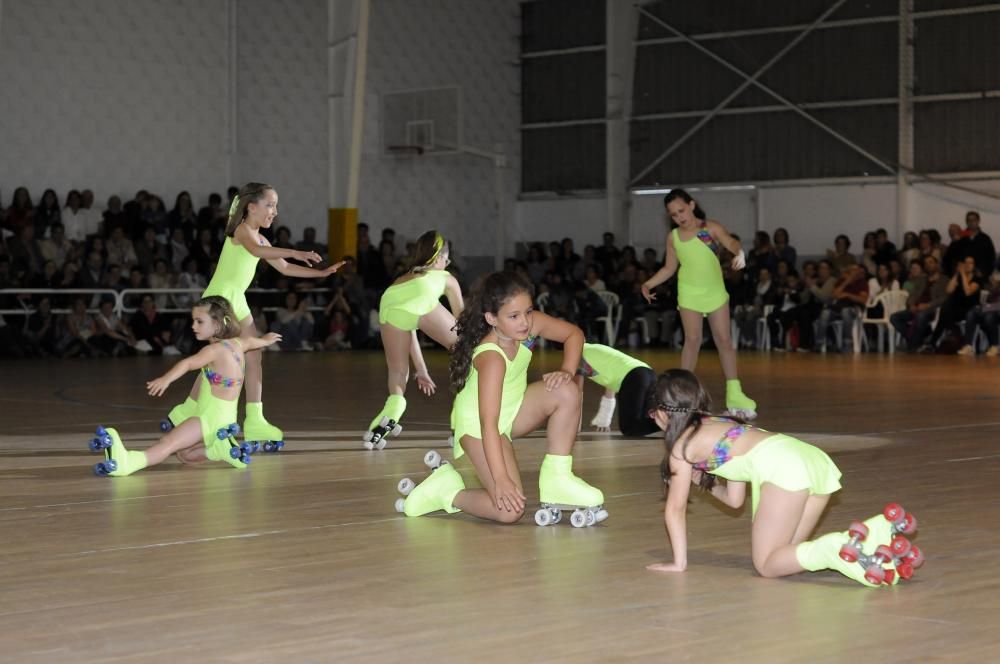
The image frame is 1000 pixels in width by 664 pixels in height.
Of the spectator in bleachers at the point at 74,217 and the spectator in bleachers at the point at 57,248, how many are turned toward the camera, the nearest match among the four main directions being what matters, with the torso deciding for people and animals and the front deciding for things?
2

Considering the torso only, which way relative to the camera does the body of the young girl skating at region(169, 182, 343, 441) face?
to the viewer's right

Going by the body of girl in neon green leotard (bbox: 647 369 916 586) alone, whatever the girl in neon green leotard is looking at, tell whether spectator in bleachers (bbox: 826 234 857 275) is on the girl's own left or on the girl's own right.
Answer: on the girl's own right

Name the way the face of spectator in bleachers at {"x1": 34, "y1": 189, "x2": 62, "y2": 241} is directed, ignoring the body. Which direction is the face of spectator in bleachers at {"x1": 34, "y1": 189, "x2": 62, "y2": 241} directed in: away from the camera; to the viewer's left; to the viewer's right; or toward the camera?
toward the camera

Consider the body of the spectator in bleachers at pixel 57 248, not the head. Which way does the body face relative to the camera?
toward the camera

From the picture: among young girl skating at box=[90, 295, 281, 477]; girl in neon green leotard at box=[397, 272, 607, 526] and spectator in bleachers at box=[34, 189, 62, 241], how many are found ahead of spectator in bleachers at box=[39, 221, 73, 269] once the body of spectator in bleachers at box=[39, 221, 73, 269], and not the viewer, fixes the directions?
2

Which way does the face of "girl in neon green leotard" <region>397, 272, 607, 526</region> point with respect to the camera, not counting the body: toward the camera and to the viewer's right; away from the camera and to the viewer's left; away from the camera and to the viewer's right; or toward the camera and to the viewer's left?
toward the camera and to the viewer's right

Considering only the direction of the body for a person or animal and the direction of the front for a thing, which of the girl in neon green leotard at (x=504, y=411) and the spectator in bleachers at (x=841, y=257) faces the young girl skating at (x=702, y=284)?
the spectator in bleachers

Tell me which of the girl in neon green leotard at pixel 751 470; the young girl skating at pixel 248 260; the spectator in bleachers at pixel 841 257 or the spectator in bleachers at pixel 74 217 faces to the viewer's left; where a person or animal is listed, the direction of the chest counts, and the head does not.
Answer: the girl in neon green leotard

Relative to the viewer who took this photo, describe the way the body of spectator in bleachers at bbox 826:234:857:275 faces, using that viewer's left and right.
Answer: facing the viewer

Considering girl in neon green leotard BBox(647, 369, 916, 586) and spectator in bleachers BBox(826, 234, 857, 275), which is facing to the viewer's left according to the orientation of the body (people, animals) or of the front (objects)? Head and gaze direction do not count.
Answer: the girl in neon green leotard

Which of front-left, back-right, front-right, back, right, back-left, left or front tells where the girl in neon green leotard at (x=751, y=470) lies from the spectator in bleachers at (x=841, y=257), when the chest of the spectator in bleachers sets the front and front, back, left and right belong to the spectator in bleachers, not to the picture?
front

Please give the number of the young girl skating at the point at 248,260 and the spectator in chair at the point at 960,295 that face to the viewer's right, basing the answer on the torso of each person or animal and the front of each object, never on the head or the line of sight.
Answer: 1

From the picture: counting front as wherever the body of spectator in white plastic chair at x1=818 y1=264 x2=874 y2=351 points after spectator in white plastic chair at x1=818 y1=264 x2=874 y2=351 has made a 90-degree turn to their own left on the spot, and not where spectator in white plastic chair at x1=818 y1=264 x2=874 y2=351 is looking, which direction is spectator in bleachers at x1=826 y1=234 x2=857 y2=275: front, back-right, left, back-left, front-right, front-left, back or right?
back-left

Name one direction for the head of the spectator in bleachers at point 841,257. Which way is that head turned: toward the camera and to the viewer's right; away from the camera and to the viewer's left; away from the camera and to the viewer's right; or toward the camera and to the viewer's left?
toward the camera and to the viewer's left

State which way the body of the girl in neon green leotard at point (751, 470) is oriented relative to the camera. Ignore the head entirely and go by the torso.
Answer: to the viewer's left

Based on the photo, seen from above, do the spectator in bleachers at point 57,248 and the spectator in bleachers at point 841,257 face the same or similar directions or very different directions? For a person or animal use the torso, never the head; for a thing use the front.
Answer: same or similar directions

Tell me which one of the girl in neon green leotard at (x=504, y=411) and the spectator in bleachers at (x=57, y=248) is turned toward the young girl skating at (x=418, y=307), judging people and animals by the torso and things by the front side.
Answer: the spectator in bleachers

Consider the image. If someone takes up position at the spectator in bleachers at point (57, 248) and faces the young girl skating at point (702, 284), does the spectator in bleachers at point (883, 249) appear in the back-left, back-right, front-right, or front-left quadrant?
front-left

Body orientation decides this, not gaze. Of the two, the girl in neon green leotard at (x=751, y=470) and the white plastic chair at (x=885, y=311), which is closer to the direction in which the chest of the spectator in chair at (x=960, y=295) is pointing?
the girl in neon green leotard
